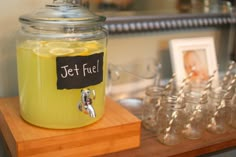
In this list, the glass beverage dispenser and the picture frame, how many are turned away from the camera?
0

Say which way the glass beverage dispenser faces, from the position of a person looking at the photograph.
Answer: facing the viewer and to the right of the viewer

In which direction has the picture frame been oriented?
toward the camera
